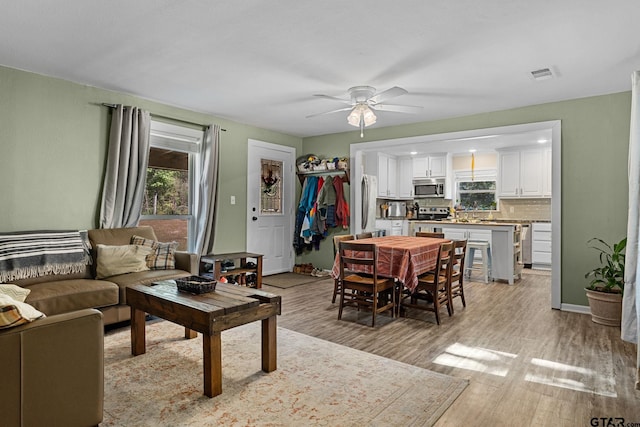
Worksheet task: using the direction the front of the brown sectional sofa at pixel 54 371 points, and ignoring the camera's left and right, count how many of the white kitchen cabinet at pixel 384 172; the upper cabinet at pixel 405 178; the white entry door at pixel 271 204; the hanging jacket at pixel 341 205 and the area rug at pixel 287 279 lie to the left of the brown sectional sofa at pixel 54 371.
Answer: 5

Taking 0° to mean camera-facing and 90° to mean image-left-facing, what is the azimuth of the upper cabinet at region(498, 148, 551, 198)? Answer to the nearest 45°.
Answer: approximately 0°

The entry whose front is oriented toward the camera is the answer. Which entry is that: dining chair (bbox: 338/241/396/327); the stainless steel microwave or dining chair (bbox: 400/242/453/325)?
the stainless steel microwave

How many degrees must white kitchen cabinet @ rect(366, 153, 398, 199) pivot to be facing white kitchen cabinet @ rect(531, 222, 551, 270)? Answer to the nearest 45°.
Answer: approximately 45° to its left

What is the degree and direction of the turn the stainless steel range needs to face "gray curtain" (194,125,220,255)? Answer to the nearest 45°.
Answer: approximately 45° to its right

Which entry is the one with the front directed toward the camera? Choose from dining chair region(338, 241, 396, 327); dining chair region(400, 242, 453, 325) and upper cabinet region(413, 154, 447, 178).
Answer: the upper cabinet

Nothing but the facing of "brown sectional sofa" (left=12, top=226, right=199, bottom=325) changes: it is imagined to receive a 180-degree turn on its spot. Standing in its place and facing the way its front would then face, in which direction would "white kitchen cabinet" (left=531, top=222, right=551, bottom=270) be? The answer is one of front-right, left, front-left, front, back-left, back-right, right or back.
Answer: back-right

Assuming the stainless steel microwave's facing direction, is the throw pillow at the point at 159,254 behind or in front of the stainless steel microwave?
in front

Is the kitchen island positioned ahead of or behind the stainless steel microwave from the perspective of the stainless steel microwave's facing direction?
ahead

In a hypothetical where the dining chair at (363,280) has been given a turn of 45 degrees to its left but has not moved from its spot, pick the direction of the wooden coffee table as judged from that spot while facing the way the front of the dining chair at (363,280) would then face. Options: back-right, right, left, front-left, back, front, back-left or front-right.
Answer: back-left

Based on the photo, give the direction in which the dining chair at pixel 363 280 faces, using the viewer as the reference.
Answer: facing away from the viewer and to the right of the viewer

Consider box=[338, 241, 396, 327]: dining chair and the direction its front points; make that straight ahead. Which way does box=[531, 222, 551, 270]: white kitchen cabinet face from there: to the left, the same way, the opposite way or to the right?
the opposite way

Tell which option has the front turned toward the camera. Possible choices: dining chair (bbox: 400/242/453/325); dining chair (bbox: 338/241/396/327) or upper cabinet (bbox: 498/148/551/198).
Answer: the upper cabinet

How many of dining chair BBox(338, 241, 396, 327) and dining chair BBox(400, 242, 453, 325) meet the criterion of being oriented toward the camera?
0

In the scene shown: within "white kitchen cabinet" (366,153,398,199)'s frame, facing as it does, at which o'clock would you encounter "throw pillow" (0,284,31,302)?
The throw pillow is roughly at 2 o'clock from the white kitchen cabinet.
